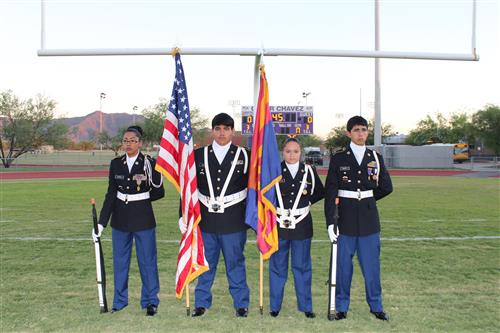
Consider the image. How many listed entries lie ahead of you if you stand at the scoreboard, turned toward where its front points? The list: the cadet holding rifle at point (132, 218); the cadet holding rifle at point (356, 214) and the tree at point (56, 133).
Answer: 2

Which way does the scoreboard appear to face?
toward the camera

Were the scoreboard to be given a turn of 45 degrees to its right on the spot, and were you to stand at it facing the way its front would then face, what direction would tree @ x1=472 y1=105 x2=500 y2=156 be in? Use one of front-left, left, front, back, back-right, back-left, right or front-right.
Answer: back

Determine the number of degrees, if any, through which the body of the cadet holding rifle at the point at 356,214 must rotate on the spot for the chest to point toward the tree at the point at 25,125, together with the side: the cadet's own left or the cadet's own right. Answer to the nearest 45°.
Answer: approximately 135° to the cadet's own right

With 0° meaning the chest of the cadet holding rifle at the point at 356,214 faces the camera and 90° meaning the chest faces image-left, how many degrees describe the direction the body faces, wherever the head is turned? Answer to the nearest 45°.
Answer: approximately 0°

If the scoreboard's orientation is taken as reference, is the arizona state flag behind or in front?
in front

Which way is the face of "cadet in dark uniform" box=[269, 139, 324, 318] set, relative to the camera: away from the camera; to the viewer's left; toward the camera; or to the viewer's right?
toward the camera

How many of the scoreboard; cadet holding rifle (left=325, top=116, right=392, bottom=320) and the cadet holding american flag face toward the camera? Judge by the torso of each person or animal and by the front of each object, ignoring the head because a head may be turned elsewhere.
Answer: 3

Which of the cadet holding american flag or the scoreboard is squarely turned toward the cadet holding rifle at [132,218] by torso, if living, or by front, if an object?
the scoreboard

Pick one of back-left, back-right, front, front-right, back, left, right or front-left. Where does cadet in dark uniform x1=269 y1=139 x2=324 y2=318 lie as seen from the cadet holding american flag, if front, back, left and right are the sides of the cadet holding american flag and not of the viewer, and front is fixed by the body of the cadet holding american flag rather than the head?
left

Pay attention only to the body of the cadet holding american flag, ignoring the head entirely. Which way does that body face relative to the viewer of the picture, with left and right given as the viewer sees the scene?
facing the viewer

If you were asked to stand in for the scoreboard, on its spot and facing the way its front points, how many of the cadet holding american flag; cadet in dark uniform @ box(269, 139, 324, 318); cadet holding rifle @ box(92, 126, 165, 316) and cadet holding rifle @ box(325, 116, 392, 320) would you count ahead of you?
4

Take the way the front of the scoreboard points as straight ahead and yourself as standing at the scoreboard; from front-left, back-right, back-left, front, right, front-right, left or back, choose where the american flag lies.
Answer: front

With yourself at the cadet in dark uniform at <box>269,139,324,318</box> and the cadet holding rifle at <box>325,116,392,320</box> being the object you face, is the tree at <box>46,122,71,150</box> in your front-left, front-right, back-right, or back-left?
back-left

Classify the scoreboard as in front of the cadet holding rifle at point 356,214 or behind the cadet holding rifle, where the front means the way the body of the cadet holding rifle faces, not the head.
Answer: behind

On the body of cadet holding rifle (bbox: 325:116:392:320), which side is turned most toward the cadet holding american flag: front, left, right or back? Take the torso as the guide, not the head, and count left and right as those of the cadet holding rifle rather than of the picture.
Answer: right

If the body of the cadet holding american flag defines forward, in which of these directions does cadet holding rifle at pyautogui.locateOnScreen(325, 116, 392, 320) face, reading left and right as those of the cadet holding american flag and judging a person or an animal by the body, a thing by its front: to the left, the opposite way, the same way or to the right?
the same way
